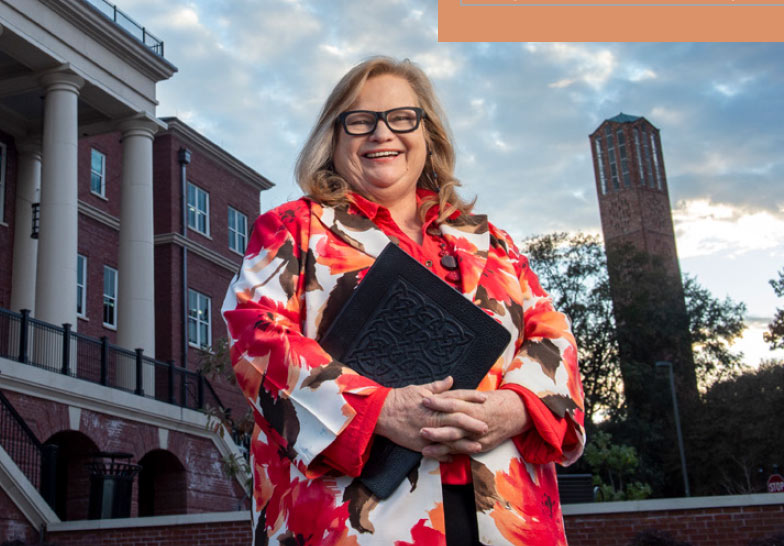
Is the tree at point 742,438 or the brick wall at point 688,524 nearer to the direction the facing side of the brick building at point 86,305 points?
the brick wall

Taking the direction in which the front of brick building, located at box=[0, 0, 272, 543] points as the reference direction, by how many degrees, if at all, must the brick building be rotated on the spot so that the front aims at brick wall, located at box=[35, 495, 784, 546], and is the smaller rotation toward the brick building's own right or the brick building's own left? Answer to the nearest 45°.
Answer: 0° — it already faces it

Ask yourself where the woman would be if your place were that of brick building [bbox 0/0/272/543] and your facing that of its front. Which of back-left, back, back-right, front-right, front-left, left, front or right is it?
front-right

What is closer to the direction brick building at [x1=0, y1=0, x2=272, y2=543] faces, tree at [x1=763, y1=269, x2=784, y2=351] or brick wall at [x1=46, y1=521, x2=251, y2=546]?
the brick wall

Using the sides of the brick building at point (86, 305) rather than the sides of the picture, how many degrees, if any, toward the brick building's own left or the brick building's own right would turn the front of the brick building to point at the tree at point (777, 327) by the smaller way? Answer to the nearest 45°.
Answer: approximately 90° to the brick building's own left

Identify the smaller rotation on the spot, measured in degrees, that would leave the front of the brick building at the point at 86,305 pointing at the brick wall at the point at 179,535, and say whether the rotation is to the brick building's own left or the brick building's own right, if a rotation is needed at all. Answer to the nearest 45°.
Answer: approximately 45° to the brick building's own right

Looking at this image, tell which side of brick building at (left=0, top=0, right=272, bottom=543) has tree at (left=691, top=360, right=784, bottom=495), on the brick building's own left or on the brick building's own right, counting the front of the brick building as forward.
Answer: on the brick building's own left

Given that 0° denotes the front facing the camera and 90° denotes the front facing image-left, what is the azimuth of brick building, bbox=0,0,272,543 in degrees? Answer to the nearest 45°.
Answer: approximately 315°
